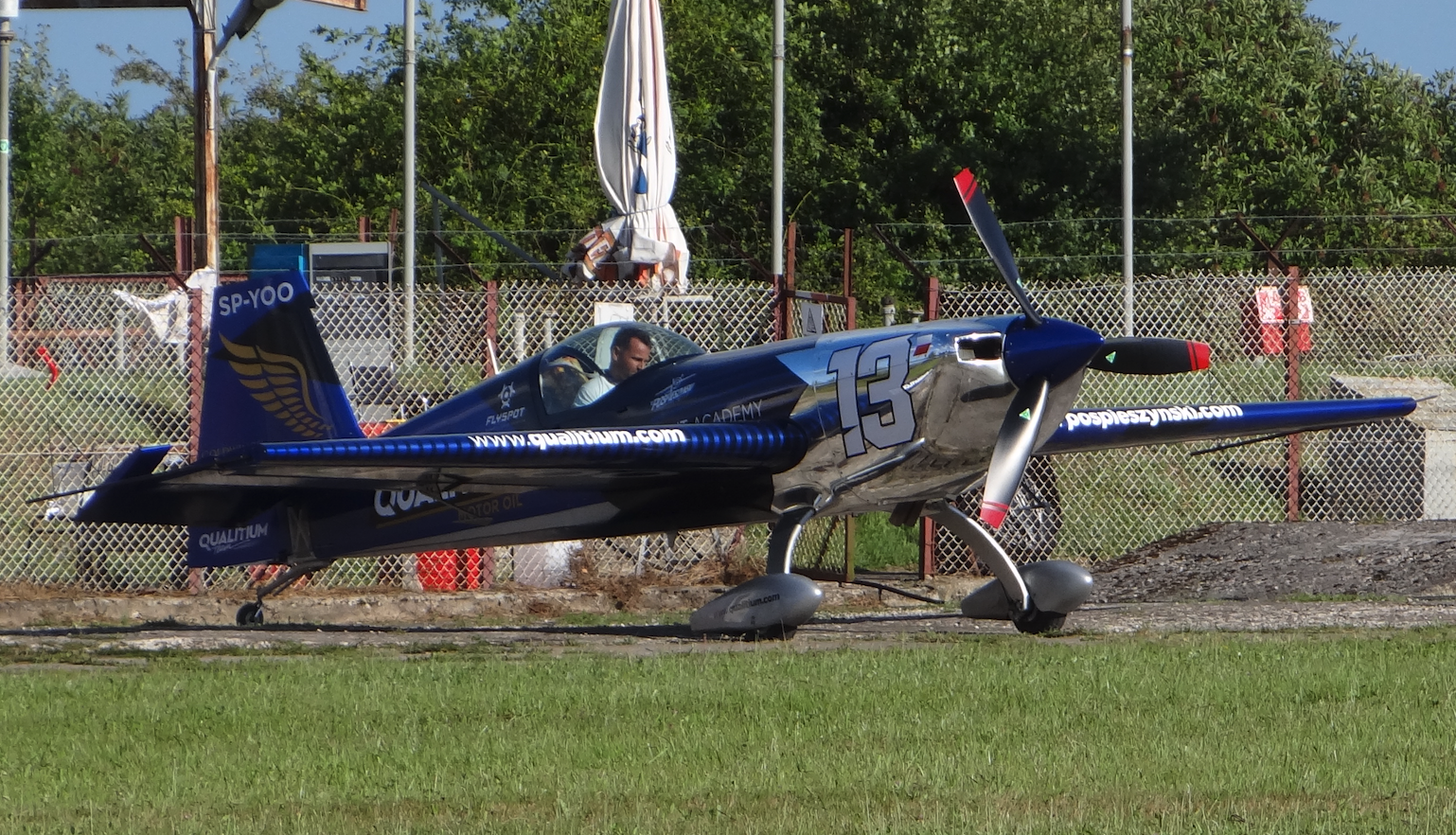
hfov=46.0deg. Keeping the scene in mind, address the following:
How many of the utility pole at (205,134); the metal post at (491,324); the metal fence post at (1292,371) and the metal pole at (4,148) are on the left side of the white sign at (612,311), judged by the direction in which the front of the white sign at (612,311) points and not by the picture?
1

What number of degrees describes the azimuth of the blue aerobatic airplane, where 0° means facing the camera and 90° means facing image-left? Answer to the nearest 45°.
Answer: approximately 315°

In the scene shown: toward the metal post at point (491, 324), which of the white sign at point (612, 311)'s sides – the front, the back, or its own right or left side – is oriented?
right

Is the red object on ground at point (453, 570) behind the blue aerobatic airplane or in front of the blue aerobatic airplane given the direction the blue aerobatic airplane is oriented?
behind

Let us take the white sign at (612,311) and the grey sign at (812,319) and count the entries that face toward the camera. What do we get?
2

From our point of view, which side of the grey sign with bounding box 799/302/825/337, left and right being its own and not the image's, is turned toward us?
front

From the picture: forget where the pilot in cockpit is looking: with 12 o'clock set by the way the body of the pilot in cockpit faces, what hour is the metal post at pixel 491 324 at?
The metal post is roughly at 7 o'clock from the pilot in cockpit.

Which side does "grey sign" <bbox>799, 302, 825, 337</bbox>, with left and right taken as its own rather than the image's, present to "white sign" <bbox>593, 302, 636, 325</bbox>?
right

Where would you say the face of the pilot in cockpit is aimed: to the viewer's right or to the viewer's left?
to the viewer's right

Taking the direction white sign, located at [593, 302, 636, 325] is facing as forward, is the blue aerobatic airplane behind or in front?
in front

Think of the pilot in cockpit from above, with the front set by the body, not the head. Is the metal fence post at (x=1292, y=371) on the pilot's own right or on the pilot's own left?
on the pilot's own left

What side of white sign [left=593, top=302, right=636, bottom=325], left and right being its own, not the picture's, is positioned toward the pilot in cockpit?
front

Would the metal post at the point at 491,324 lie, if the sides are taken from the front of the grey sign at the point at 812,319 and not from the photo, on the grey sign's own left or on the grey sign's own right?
on the grey sign's own right

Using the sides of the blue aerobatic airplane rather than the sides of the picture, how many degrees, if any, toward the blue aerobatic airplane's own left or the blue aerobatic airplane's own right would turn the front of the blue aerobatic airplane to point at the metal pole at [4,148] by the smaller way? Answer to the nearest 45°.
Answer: approximately 180°

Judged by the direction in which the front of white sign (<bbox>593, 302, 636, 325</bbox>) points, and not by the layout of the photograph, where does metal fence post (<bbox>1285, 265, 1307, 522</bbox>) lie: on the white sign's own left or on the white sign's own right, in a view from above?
on the white sign's own left

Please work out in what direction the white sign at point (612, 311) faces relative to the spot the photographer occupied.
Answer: facing the viewer
